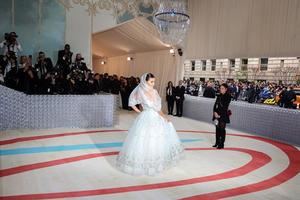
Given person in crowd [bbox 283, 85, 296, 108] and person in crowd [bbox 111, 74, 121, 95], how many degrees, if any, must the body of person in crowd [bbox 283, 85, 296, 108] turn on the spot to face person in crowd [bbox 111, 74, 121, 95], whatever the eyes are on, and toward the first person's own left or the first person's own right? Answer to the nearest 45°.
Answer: approximately 45° to the first person's own right

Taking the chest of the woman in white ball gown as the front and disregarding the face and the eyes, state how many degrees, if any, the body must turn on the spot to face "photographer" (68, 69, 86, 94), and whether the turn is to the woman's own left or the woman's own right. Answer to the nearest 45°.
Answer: approximately 180°

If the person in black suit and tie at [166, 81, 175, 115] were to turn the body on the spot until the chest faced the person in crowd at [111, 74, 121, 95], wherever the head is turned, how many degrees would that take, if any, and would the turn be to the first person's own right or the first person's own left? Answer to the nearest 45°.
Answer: approximately 135° to the first person's own right

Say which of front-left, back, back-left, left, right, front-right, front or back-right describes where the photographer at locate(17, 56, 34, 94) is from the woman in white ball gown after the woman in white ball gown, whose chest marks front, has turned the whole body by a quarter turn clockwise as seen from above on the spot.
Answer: right

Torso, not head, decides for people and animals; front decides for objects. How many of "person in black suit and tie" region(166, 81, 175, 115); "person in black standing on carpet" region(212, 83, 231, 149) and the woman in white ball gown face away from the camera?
0

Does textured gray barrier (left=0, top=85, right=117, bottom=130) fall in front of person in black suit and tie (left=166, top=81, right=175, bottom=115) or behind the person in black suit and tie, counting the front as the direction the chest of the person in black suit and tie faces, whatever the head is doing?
in front

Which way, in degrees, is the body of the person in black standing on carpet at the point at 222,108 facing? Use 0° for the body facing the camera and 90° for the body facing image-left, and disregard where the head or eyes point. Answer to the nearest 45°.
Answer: approximately 45°

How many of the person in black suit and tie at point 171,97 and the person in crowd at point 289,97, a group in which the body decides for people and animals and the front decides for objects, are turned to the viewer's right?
0

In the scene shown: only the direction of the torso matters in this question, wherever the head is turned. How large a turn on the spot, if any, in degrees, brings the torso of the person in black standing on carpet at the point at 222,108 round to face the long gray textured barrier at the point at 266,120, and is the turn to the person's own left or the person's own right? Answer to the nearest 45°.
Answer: approximately 180°

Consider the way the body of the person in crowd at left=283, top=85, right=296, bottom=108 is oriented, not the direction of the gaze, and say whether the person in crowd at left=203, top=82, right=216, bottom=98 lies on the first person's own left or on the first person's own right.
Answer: on the first person's own right

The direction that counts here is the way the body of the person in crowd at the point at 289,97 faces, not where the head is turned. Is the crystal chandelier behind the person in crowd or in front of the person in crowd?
in front

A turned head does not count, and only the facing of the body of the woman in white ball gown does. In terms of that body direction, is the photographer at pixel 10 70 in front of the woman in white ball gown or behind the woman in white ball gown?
behind

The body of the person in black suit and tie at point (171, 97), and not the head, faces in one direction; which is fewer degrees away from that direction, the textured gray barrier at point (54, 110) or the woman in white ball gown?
the woman in white ball gown

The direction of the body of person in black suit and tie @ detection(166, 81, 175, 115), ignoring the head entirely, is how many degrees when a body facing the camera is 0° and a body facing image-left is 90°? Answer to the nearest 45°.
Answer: approximately 0°
